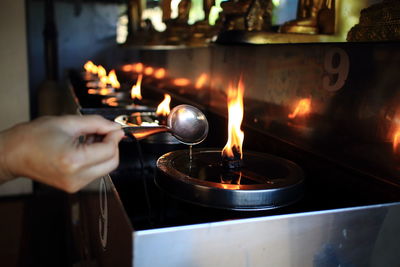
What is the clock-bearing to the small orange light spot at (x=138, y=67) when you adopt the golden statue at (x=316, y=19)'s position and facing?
The small orange light spot is roughly at 2 o'clock from the golden statue.

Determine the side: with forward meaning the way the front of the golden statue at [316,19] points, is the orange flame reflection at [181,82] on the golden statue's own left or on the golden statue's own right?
on the golden statue's own right

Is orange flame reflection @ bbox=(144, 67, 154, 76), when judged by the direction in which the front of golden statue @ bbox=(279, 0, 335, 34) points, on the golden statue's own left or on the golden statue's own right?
on the golden statue's own right
